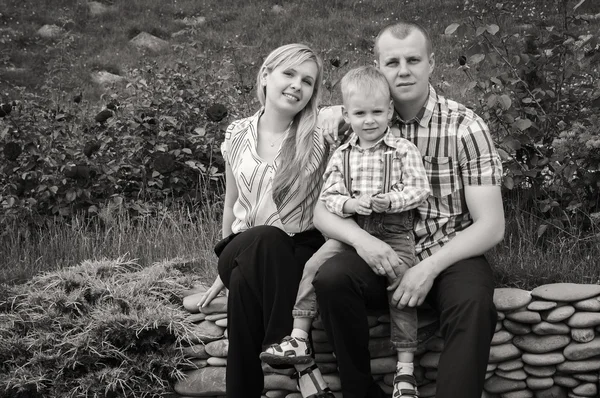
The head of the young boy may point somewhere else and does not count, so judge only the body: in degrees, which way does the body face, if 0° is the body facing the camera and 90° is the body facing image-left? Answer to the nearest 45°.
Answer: approximately 0°

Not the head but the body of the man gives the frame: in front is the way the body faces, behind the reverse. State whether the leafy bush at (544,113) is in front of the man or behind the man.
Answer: behind

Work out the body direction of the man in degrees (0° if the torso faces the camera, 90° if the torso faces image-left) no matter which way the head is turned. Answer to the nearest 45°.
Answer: approximately 45°

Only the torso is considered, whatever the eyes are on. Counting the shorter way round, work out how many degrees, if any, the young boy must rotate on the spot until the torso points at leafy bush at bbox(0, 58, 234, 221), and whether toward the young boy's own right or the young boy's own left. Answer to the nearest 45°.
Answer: approximately 135° to the young boy's own right
